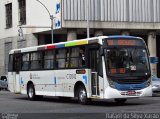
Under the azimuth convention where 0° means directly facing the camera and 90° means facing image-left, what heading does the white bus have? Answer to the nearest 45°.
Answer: approximately 315°
